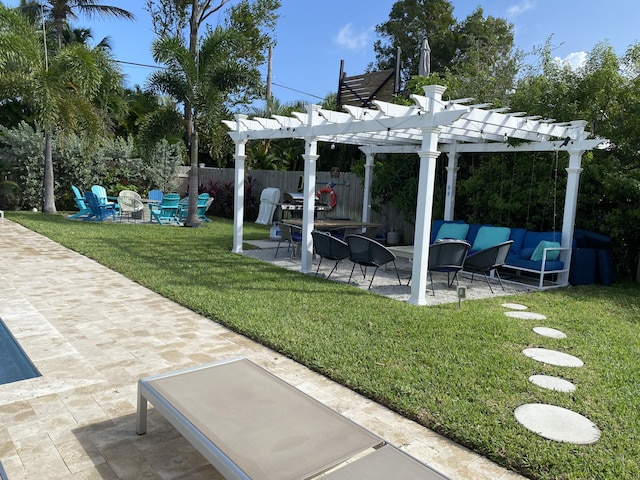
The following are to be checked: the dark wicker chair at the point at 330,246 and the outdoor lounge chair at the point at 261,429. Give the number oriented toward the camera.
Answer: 0

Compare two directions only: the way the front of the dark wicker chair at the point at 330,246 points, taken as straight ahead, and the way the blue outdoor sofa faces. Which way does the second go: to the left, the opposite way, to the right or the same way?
the opposite way

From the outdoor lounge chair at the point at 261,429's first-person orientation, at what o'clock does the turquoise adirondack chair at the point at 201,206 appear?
The turquoise adirondack chair is roughly at 1 o'clock from the outdoor lounge chair.

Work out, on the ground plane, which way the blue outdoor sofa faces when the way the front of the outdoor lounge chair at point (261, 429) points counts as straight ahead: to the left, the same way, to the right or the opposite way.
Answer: to the left

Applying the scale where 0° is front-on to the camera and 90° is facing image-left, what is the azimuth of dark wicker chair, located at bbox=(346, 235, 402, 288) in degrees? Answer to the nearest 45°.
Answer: approximately 225°

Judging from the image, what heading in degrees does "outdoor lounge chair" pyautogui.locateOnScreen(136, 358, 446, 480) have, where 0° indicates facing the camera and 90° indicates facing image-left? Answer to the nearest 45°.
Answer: approximately 135°

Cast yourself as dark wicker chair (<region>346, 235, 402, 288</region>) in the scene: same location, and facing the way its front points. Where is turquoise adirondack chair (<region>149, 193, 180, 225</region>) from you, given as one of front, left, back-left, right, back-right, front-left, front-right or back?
left

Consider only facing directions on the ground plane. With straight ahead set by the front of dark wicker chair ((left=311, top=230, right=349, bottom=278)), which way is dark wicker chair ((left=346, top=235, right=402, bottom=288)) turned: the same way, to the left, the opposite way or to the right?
the same way

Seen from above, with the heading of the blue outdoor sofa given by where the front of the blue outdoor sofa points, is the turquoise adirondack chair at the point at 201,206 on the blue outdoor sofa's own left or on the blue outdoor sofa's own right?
on the blue outdoor sofa's own right

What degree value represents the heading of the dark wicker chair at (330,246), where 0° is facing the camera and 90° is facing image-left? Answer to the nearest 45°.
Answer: approximately 225°

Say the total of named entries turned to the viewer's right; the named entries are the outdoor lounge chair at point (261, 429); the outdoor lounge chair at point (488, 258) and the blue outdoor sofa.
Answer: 0

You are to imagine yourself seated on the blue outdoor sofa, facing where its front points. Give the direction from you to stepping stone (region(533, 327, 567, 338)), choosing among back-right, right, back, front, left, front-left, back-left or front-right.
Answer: front-left

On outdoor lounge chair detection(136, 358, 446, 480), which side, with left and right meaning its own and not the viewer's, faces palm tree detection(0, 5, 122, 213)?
front

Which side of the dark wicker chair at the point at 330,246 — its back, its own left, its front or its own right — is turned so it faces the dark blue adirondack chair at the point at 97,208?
left

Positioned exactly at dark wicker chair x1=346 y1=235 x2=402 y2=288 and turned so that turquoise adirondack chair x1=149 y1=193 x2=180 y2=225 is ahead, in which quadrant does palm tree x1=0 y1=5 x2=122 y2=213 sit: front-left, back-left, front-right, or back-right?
front-left

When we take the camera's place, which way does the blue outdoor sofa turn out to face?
facing the viewer and to the left of the viewer

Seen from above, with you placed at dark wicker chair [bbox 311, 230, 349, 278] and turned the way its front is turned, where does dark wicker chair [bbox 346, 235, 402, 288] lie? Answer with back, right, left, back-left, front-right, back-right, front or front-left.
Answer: right

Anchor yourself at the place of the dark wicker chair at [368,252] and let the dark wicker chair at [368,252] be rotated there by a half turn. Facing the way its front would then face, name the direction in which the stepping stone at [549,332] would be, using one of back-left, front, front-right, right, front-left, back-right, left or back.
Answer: left

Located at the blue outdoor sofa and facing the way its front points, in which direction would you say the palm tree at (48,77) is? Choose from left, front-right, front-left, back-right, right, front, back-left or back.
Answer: front-right

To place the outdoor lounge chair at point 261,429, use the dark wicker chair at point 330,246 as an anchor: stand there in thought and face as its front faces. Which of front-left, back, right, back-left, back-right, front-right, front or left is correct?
back-right

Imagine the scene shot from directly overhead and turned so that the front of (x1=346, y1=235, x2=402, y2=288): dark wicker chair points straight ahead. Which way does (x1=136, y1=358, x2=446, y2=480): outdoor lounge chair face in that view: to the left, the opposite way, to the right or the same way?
to the left

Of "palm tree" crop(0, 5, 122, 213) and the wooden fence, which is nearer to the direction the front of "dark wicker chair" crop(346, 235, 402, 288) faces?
the wooden fence
